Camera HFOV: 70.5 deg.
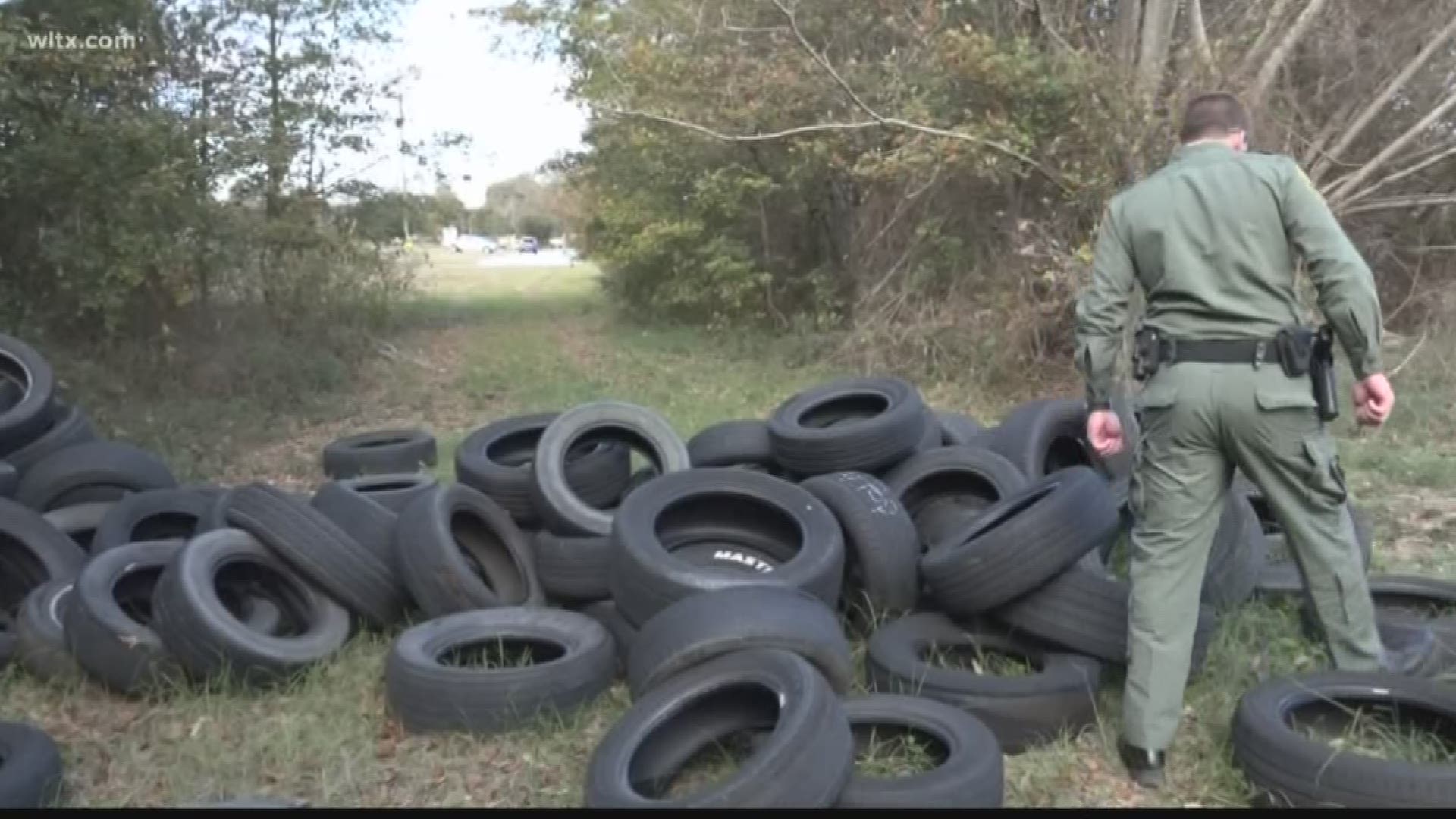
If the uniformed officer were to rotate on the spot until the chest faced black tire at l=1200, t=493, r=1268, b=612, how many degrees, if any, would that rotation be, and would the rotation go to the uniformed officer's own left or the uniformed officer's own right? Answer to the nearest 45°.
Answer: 0° — they already face it

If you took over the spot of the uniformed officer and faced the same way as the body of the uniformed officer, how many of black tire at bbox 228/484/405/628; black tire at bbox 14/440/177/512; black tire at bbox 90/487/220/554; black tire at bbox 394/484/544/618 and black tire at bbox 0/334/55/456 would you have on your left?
5

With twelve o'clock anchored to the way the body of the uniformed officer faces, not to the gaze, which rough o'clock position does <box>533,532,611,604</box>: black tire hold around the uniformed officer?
The black tire is roughly at 9 o'clock from the uniformed officer.

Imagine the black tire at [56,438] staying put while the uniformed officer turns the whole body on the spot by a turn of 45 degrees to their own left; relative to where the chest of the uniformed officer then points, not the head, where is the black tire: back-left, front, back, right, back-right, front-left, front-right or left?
front-left

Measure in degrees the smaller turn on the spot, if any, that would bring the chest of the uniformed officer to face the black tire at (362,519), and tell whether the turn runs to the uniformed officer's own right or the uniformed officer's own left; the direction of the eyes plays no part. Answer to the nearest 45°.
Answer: approximately 90° to the uniformed officer's own left

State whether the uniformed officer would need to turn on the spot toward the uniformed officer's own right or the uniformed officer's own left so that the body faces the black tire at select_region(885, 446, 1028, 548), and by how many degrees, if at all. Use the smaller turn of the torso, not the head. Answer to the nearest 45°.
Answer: approximately 45° to the uniformed officer's own left

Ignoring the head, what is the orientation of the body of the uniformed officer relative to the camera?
away from the camera

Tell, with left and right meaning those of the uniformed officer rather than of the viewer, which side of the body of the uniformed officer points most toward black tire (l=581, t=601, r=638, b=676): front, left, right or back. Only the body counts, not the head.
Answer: left

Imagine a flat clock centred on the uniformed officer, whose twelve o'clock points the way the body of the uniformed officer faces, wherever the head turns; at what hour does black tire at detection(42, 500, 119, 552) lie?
The black tire is roughly at 9 o'clock from the uniformed officer.

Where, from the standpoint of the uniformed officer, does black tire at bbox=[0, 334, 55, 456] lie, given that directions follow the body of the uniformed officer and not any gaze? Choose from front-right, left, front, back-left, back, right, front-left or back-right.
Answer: left
